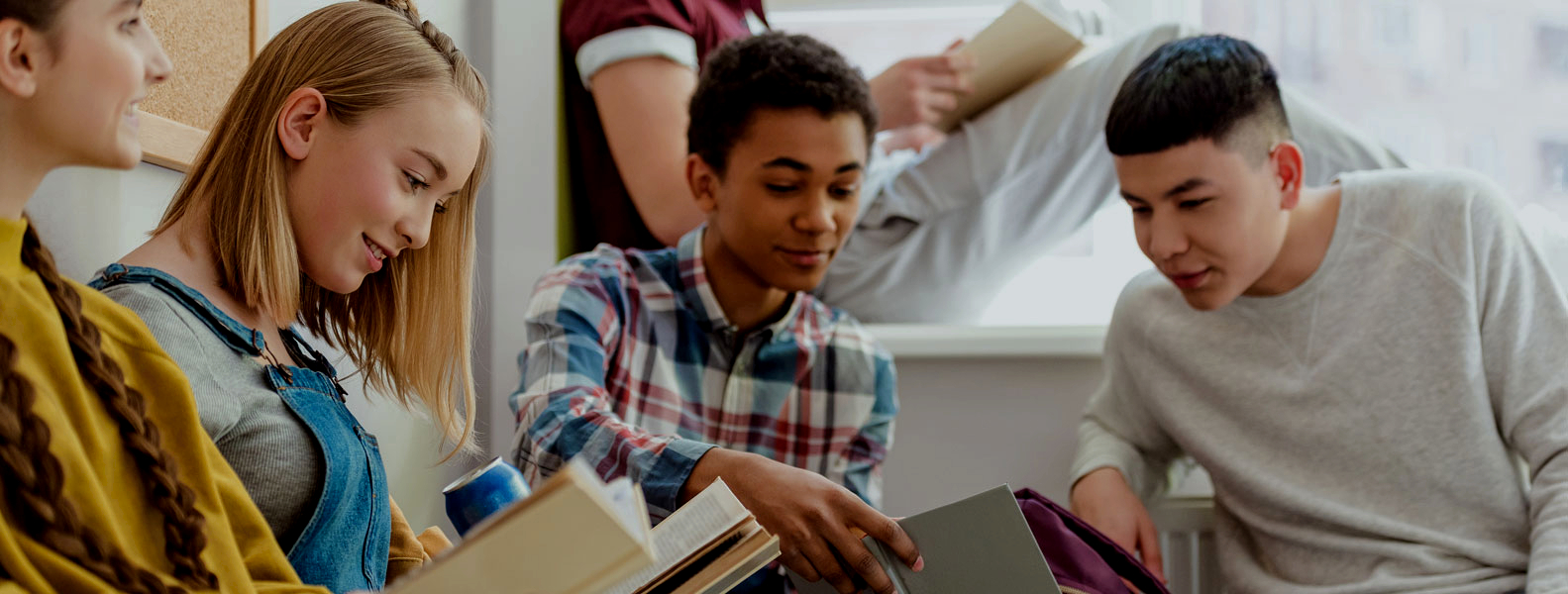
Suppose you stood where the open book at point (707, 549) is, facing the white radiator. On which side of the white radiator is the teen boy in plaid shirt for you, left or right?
left

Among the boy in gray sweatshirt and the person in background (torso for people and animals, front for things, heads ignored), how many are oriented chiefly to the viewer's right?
1

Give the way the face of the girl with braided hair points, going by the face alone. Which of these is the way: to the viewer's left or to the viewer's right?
to the viewer's right

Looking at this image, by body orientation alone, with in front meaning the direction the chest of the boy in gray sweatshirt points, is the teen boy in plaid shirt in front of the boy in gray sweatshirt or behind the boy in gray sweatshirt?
in front

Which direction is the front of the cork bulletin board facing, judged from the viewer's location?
facing the viewer and to the right of the viewer

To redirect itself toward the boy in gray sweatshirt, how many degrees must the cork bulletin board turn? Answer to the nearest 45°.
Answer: approximately 45° to its left

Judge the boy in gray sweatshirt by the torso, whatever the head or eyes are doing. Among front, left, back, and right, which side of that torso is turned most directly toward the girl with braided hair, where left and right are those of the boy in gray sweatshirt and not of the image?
front

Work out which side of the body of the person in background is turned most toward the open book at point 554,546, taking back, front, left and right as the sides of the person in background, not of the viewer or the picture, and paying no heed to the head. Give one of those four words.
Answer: right

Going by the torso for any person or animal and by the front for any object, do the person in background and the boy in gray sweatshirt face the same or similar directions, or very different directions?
very different directions

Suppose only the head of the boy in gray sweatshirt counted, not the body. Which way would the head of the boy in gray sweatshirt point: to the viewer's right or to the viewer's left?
to the viewer's left

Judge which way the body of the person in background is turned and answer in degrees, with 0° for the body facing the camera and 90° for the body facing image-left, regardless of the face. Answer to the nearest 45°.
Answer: approximately 270°
